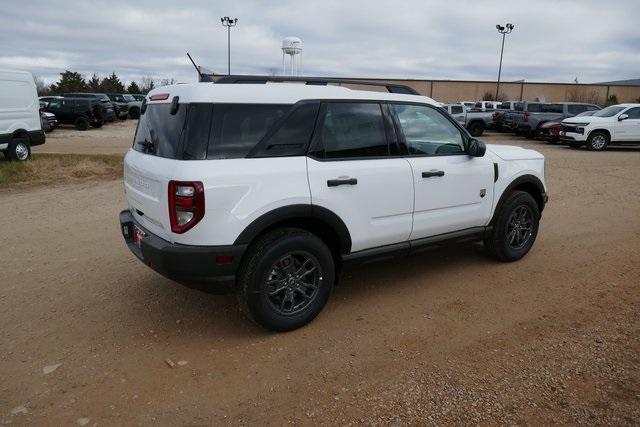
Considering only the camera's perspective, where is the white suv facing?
facing away from the viewer and to the right of the viewer

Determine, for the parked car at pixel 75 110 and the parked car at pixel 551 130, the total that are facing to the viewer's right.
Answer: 0

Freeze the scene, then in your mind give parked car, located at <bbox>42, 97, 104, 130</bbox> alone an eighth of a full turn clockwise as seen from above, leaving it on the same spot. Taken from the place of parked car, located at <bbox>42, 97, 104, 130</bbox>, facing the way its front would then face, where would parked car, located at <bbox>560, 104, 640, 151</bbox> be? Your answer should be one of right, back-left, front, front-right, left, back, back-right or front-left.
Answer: back-right

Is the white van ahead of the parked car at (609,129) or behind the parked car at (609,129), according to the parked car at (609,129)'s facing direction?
ahead

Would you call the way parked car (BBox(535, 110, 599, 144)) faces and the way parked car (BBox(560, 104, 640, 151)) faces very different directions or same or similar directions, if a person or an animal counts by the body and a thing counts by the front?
same or similar directions

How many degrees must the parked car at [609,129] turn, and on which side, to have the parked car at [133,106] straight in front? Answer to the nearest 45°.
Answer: approximately 45° to its right

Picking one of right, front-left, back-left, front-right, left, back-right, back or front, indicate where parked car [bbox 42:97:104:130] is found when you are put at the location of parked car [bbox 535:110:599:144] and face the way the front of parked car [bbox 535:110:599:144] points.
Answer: front-right

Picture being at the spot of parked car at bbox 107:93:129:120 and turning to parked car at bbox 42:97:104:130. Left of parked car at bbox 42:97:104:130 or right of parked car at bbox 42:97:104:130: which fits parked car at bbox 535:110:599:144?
left

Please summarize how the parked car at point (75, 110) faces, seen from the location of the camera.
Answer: facing away from the viewer and to the left of the viewer

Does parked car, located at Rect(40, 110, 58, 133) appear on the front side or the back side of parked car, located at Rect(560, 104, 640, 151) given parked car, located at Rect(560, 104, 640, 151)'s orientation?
on the front side

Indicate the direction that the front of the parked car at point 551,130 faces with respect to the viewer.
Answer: facing the viewer and to the left of the viewer

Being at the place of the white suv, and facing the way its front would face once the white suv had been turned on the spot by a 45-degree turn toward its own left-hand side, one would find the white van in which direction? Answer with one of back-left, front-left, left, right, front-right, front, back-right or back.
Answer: front-left

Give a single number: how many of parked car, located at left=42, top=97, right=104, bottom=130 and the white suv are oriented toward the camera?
0
